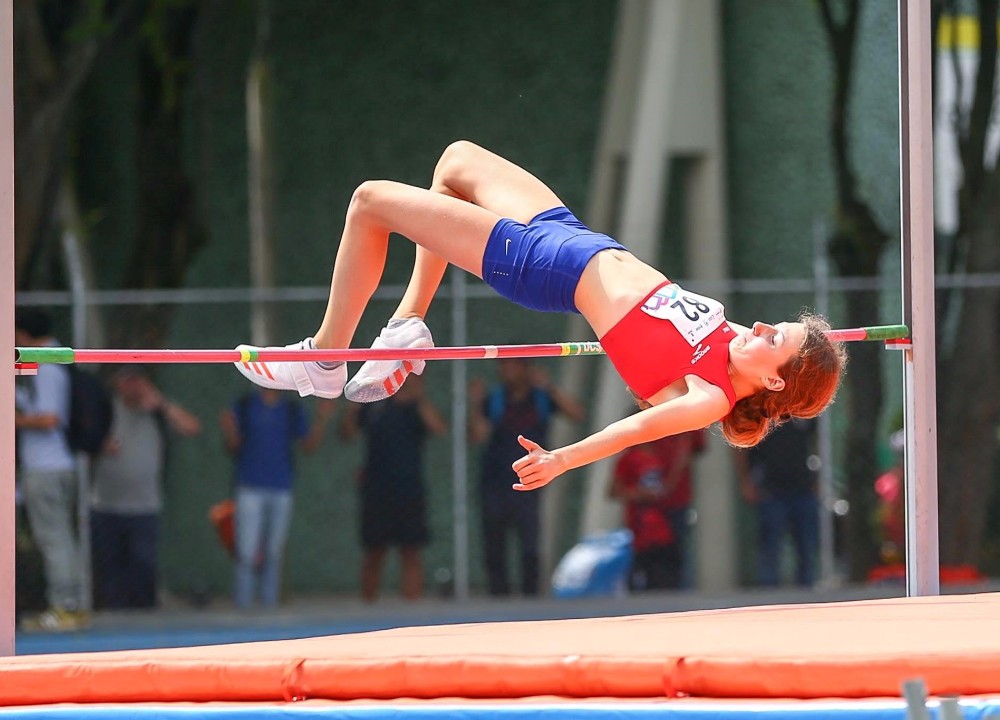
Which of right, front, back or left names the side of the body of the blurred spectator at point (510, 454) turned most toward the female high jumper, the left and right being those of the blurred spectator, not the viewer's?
front

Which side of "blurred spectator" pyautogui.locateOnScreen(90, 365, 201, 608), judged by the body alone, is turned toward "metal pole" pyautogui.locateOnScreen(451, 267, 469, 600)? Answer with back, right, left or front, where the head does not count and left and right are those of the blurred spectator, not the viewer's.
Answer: left

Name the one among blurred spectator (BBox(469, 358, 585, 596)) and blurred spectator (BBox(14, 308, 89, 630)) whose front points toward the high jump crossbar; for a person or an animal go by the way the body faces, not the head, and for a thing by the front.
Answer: blurred spectator (BBox(469, 358, 585, 596))

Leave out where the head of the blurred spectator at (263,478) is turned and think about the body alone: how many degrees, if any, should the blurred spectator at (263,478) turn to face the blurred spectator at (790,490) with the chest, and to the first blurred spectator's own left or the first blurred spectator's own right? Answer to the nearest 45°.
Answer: approximately 90° to the first blurred spectator's own left

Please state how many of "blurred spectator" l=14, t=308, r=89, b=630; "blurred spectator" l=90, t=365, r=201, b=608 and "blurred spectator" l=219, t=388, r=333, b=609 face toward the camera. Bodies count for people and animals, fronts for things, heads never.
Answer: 2

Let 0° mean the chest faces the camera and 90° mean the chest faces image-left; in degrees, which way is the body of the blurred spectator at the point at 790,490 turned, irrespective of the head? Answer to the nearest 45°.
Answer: approximately 0°

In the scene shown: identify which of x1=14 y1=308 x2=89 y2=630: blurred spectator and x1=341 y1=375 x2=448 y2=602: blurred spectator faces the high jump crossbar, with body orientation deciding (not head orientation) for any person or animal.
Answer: x1=341 y1=375 x2=448 y2=602: blurred spectator

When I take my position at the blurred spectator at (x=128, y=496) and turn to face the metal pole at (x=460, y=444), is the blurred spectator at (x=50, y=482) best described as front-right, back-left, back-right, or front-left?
back-right

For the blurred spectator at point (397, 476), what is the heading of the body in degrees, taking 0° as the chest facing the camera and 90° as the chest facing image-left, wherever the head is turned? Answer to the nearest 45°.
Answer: approximately 0°

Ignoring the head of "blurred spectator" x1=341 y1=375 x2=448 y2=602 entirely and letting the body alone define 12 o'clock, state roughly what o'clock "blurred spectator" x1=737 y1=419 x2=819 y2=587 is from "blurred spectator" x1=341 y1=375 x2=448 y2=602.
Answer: "blurred spectator" x1=737 y1=419 x2=819 y2=587 is roughly at 9 o'clock from "blurred spectator" x1=341 y1=375 x2=448 y2=602.

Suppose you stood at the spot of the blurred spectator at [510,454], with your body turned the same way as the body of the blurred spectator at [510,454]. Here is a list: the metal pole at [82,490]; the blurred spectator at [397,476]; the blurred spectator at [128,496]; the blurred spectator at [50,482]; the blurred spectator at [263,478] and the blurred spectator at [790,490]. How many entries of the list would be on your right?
5

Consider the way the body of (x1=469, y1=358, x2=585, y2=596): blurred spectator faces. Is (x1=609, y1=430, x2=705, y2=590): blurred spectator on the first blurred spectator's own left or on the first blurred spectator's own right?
on the first blurred spectator's own left
